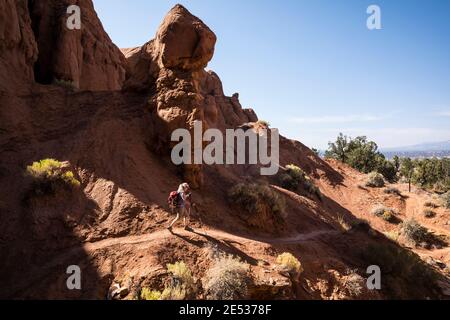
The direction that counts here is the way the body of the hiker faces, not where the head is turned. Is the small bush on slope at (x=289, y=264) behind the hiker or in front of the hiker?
in front

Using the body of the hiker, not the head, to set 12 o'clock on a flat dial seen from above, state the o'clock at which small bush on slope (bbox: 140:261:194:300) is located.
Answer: The small bush on slope is roughly at 3 o'clock from the hiker.

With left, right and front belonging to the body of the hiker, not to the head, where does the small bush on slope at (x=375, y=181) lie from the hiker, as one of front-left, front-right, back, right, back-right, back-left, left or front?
front-left

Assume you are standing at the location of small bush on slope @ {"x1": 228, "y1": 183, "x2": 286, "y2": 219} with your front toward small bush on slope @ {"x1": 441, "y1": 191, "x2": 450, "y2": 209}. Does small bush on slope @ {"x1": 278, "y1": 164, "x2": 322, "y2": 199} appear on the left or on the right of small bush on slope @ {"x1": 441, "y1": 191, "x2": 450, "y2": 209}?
left

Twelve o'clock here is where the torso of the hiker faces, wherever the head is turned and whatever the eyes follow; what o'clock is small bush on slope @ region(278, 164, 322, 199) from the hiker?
The small bush on slope is roughly at 10 o'clock from the hiker.

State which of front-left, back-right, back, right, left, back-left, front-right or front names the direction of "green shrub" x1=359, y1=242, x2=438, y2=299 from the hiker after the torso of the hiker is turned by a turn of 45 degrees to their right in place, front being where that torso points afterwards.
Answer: front-left

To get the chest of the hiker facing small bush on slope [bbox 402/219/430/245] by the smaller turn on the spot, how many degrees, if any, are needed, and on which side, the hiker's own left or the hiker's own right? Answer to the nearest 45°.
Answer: approximately 45° to the hiker's own left

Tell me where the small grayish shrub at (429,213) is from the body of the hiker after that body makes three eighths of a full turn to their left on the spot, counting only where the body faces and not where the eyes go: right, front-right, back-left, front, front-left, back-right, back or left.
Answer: right

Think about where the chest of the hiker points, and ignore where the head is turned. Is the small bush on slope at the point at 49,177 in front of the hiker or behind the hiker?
behind

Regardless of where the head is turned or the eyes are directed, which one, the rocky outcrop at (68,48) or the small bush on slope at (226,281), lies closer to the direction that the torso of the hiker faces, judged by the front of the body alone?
the small bush on slope

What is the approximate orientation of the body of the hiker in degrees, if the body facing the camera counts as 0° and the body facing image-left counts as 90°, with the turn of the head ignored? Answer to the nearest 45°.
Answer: approximately 270°

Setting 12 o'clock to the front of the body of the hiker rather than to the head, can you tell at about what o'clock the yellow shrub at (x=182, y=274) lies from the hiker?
The yellow shrub is roughly at 3 o'clock from the hiker.

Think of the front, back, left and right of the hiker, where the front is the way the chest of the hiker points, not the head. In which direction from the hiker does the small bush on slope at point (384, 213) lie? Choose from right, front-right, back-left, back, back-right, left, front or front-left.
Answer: front-left

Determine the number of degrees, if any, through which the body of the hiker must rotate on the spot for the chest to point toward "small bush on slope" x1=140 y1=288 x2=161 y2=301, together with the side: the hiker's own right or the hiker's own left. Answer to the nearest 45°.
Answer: approximately 90° to the hiker's own right
